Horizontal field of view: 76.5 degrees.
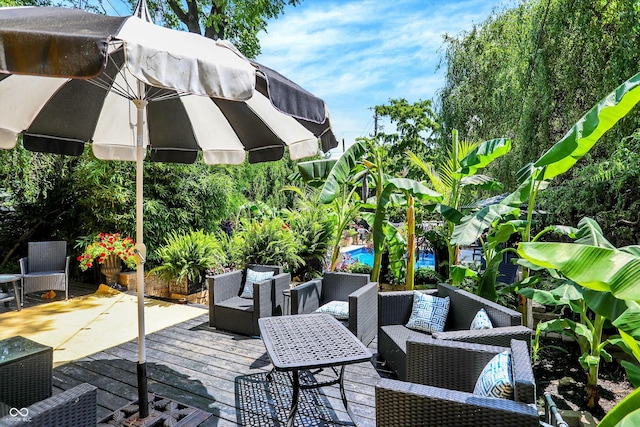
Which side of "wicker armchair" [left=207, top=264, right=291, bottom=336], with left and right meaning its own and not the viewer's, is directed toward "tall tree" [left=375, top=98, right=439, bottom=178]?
back

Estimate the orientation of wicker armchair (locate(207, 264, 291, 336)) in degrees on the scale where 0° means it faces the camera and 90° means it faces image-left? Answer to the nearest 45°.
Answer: approximately 45°

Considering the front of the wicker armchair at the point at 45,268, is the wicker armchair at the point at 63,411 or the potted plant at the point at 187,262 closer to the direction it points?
the wicker armchair

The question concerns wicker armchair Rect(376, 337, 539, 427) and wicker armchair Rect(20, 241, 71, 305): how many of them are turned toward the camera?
1

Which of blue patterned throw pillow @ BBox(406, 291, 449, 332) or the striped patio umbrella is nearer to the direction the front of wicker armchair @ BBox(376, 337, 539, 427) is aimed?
the striped patio umbrella

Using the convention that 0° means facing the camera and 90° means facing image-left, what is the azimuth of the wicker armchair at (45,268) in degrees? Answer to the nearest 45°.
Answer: approximately 0°

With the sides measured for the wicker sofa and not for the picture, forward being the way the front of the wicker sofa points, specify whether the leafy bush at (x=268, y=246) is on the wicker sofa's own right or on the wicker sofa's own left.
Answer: on the wicker sofa's own right
